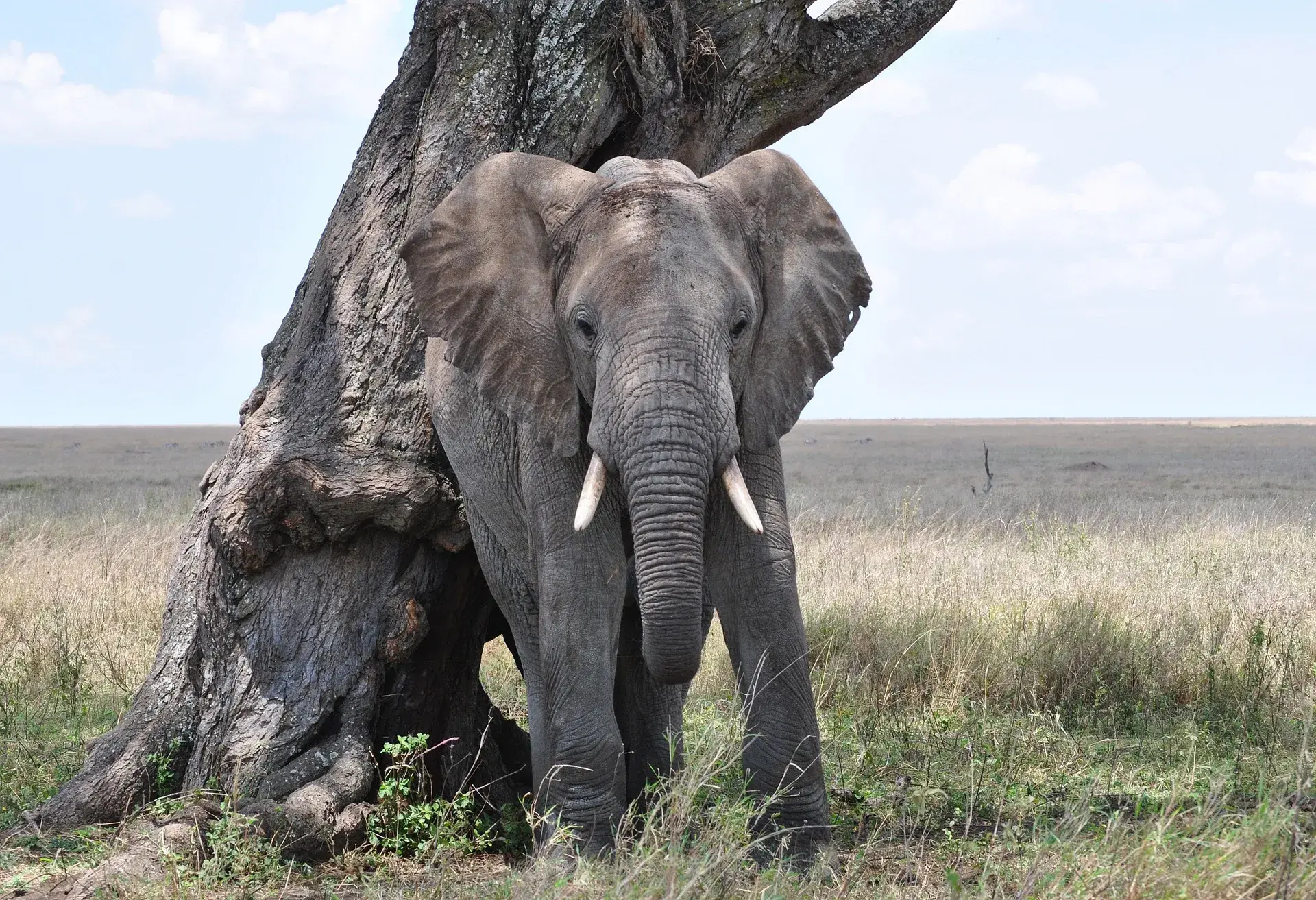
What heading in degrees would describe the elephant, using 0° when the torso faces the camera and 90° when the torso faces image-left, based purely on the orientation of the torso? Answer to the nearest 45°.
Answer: approximately 0°

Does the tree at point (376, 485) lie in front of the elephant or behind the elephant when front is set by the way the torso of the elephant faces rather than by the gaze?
behind
